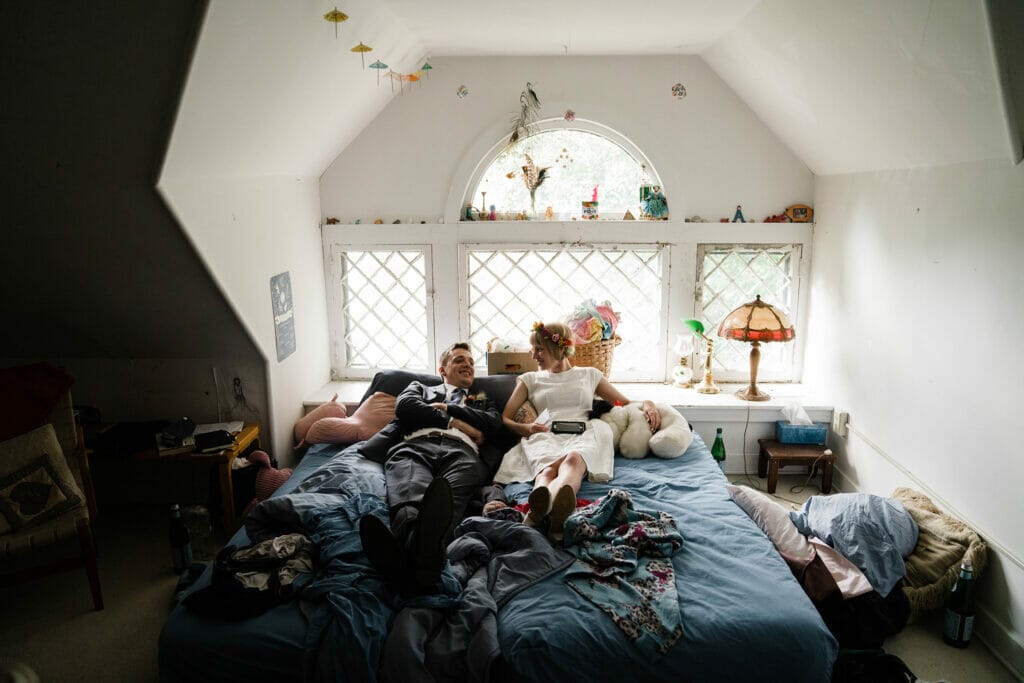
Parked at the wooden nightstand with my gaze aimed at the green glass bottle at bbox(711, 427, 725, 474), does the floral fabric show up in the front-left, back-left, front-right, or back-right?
front-left

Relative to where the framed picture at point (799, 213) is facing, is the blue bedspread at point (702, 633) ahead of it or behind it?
ahead

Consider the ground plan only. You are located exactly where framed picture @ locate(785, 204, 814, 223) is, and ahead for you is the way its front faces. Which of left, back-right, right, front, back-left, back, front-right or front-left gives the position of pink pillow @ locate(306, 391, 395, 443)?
front-right

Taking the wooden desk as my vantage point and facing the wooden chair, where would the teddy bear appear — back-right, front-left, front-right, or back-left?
back-left

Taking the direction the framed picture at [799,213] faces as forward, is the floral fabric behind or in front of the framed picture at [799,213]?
in front

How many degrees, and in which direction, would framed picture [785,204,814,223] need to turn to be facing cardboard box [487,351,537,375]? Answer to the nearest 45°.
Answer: approximately 45° to its right

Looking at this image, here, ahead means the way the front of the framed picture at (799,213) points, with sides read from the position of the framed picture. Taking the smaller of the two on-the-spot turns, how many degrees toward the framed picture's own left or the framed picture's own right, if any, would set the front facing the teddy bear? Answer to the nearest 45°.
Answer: approximately 45° to the framed picture's own right

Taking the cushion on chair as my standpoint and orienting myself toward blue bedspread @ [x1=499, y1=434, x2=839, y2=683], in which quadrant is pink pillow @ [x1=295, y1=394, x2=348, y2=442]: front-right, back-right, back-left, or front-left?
front-left

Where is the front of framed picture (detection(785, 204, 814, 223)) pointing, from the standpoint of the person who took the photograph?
facing the viewer

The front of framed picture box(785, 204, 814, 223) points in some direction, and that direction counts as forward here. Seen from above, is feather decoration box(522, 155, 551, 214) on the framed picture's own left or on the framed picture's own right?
on the framed picture's own right
